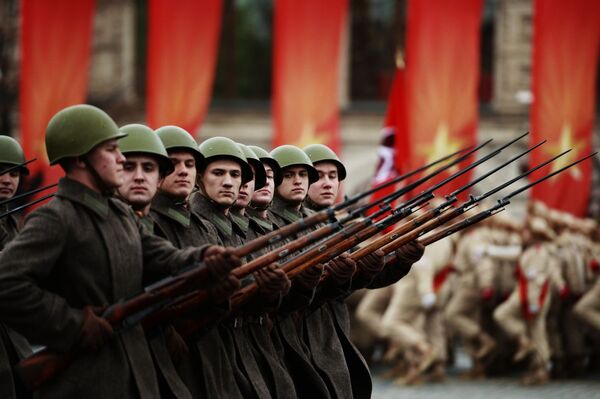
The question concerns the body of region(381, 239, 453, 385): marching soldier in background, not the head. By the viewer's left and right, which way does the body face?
facing to the left of the viewer

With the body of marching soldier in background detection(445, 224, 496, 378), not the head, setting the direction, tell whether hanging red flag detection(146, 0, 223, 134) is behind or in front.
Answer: in front

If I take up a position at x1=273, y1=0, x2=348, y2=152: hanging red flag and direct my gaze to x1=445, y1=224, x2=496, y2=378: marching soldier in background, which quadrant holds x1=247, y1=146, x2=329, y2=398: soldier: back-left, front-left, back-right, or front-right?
front-right

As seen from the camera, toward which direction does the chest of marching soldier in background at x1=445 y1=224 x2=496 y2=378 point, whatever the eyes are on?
to the viewer's left
